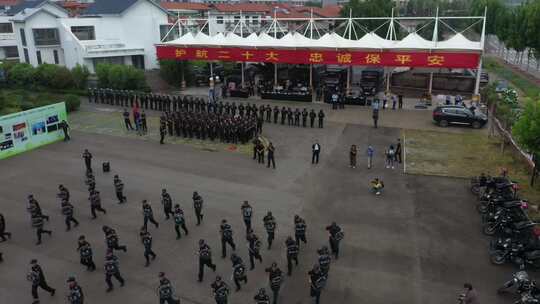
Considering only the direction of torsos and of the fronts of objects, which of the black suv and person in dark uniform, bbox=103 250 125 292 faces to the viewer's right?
the black suv

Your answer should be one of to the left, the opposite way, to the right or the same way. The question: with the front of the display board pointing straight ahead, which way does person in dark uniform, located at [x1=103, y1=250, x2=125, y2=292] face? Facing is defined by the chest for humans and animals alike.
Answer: to the right

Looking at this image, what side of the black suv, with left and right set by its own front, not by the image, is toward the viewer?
right

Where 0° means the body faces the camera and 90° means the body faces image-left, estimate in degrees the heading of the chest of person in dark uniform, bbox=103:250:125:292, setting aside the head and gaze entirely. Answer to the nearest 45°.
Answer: approximately 45°

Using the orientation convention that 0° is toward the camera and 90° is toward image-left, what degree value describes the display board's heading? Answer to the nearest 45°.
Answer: approximately 315°
